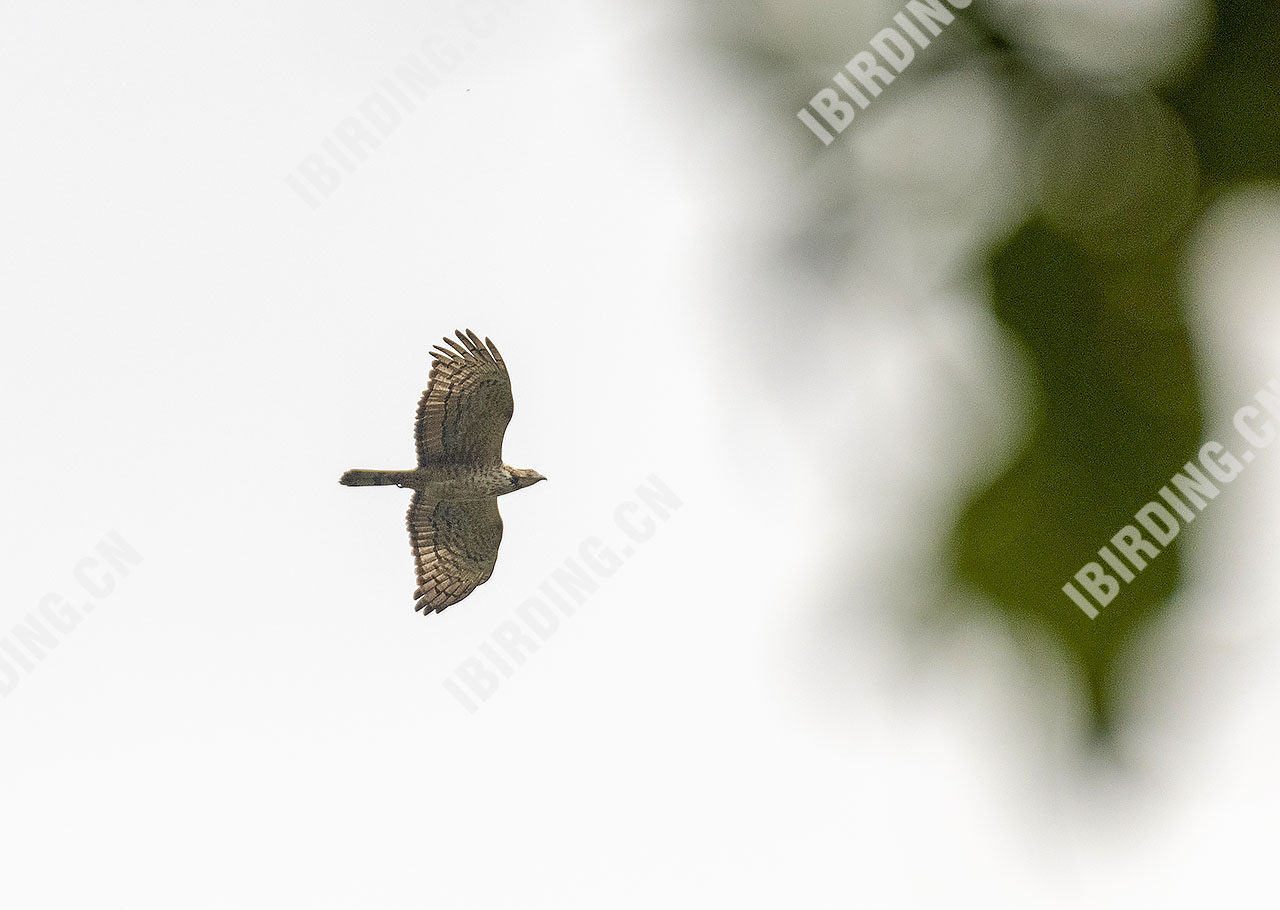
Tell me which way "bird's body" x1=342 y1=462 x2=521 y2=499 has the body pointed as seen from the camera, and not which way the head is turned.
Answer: to the viewer's right
